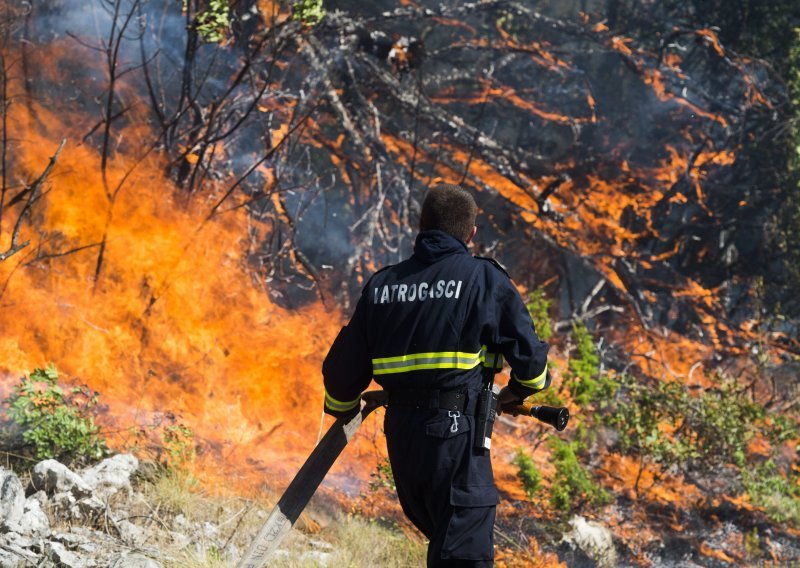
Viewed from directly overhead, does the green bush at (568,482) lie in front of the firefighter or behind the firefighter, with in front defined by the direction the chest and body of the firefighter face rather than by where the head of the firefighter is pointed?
in front

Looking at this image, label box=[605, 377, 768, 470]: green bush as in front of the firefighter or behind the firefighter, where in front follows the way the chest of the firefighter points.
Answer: in front

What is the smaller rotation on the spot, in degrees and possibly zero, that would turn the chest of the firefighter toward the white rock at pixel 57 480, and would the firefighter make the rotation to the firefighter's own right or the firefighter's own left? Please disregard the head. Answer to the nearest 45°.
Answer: approximately 90° to the firefighter's own left

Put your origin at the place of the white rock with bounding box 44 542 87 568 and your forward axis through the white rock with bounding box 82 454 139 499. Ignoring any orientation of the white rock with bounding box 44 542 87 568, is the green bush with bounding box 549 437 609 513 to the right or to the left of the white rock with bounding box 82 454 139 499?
right

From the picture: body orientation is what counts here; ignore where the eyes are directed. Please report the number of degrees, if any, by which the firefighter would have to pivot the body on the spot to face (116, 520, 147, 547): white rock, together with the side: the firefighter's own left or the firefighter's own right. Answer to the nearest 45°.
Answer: approximately 90° to the firefighter's own left

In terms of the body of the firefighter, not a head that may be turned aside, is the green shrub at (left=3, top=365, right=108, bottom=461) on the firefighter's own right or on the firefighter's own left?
on the firefighter's own left

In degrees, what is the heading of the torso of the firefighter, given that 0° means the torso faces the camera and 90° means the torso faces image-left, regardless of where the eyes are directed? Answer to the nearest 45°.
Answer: approximately 225°
